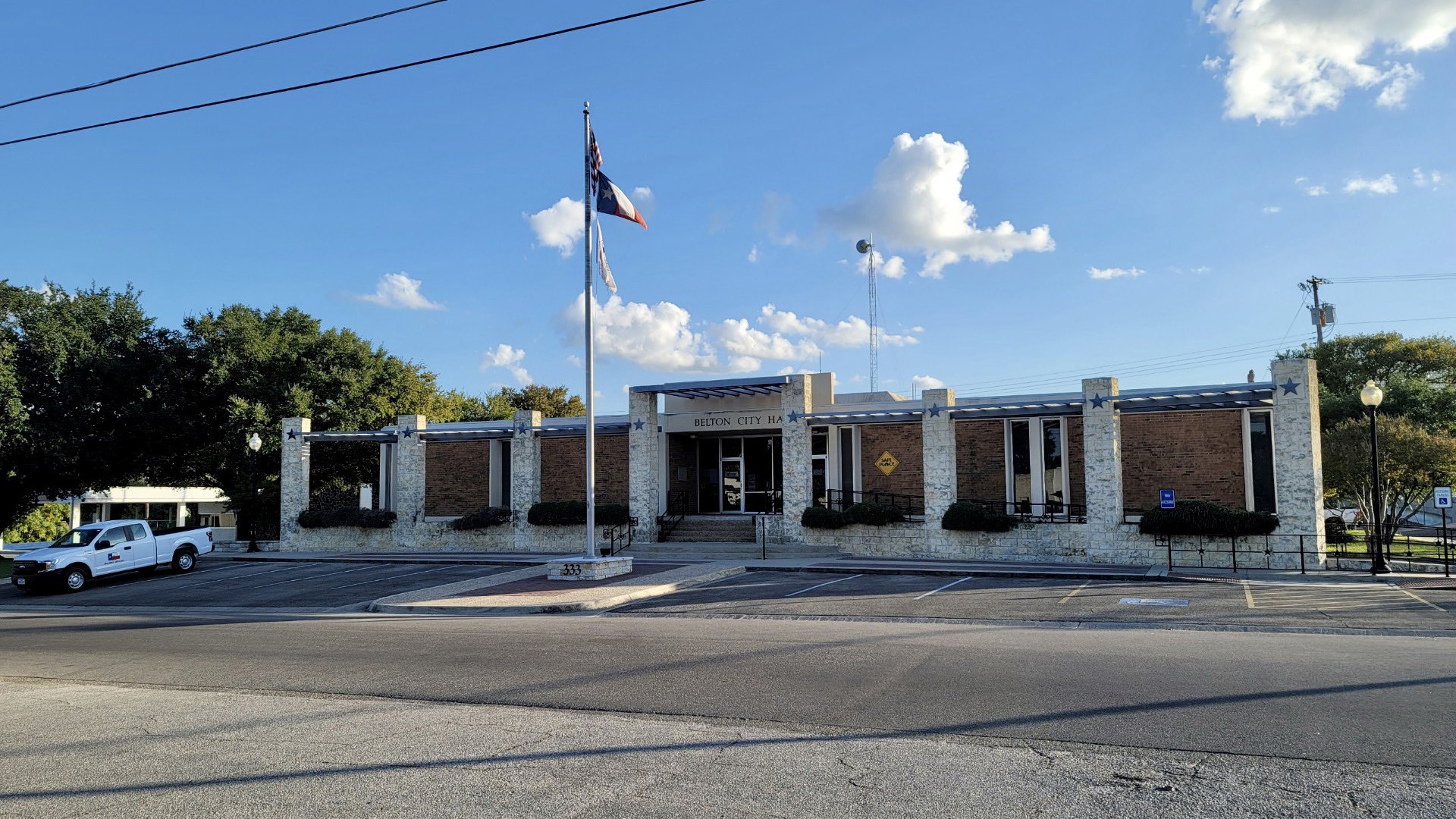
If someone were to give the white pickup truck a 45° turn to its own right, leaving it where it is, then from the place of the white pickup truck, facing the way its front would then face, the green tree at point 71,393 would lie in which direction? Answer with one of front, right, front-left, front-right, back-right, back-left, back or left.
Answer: right

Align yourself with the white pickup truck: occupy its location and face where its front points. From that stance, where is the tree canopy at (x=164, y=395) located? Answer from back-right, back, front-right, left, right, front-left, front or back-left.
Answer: back-right

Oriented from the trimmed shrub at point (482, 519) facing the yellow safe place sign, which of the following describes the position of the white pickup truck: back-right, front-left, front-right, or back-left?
back-right

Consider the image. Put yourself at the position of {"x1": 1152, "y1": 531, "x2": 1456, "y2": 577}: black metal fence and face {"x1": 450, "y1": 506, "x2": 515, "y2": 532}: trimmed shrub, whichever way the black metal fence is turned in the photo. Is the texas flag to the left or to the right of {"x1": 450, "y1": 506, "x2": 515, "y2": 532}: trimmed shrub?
left

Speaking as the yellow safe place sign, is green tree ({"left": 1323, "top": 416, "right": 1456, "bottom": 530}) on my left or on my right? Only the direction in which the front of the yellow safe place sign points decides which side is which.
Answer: on my left

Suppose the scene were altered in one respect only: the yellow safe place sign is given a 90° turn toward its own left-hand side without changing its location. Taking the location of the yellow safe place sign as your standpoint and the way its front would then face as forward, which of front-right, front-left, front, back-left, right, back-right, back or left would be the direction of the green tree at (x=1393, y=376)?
front-left

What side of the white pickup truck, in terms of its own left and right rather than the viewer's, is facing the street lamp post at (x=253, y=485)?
back

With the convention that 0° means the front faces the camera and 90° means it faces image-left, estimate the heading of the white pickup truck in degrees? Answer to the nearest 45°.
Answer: approximately 45°
